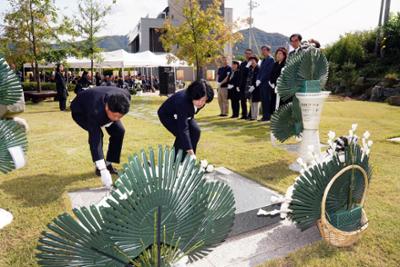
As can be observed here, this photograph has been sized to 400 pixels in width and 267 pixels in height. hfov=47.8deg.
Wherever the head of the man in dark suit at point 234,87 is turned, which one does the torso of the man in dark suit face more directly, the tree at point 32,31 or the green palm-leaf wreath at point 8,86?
the green palm-leaf wreath

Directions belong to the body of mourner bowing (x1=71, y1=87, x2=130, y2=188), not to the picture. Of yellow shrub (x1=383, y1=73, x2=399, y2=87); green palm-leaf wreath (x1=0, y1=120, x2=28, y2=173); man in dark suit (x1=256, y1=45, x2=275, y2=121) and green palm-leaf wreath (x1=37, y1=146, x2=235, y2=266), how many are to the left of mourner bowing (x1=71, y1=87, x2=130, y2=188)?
2

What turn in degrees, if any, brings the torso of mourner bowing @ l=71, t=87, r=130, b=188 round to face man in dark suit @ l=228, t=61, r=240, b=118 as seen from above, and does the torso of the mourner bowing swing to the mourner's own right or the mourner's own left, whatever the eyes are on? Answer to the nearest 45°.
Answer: approximately 90° to the mourner's own left

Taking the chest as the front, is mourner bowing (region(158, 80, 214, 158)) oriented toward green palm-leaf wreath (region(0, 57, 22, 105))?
no

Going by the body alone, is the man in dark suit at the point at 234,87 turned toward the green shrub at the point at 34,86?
no

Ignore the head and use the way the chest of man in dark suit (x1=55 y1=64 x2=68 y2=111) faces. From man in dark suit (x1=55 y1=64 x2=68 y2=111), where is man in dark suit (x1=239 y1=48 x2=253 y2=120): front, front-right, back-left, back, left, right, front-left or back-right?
front

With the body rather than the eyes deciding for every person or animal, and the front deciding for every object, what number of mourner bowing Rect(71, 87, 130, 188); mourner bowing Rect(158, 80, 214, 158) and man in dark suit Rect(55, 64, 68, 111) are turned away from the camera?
0

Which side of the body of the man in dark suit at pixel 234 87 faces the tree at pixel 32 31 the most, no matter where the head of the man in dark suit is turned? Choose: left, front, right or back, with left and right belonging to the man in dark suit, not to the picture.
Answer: right

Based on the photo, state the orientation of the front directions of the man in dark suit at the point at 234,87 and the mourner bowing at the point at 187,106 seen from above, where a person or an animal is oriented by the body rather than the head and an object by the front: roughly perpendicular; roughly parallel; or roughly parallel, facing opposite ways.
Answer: roughly perpendicular

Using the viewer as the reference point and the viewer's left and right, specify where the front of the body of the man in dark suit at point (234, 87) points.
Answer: facing the viewer and to the left of the viewer

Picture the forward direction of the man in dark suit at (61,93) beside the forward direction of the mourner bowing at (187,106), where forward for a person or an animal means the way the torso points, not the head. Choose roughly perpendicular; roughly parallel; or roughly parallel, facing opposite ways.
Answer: roughly parallel

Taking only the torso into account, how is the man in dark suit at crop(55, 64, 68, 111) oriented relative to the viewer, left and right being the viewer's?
facing the viewer and to the right of the viewer

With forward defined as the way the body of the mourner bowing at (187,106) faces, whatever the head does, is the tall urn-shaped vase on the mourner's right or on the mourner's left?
on the mourner's left

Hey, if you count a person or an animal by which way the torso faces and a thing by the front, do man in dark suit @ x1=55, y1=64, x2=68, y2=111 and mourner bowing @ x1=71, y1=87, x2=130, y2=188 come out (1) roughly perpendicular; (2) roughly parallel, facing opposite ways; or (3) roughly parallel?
roughly parallel

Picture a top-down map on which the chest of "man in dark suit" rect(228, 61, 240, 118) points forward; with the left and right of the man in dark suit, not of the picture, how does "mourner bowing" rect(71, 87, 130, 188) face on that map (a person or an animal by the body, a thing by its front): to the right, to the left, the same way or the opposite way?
to the left

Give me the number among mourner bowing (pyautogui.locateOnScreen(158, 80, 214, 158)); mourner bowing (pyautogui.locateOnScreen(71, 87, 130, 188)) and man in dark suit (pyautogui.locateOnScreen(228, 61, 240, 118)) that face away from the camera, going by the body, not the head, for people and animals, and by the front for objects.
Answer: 0

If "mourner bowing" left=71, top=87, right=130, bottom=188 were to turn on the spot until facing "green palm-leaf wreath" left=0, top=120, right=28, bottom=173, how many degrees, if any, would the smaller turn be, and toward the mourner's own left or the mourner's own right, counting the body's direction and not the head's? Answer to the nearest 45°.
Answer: approximately 90° to the mourner's own right

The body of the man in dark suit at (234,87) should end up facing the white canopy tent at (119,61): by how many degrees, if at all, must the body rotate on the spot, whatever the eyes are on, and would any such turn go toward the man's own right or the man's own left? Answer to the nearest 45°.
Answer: approximately 90° to the man's own right

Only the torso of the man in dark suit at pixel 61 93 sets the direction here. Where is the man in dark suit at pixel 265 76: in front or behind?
in front
